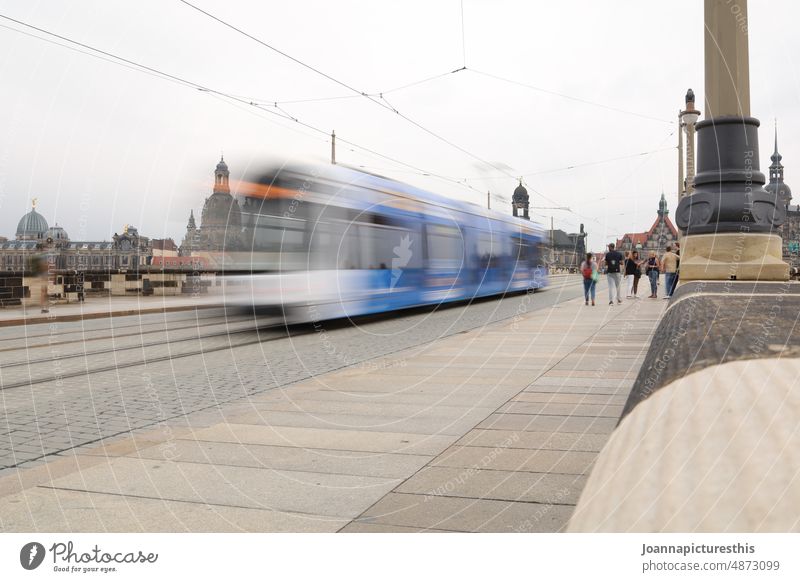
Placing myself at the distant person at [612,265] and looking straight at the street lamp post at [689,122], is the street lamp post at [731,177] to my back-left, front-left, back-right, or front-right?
back-right
